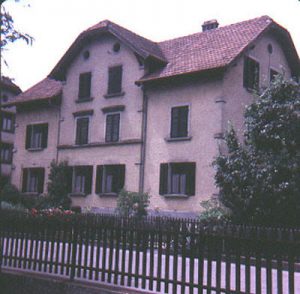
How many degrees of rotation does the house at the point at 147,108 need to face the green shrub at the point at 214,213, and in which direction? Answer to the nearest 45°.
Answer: approximately 90° to its left

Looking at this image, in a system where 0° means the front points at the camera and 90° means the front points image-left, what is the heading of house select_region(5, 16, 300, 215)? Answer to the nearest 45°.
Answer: approximately 45°

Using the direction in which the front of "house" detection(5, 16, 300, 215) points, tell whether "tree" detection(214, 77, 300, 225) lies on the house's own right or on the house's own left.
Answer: on the house's own left
